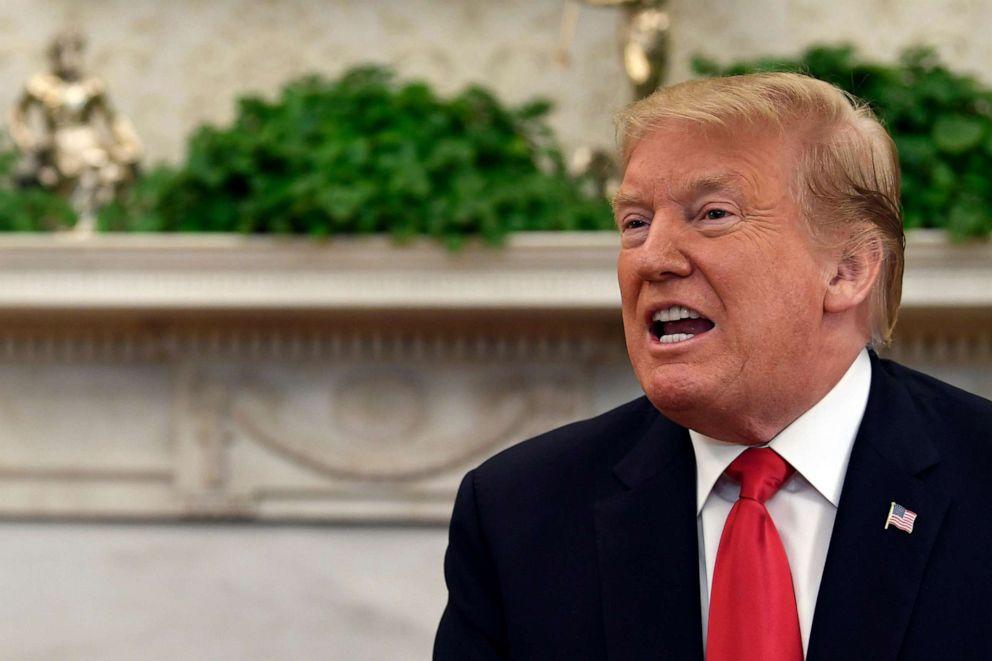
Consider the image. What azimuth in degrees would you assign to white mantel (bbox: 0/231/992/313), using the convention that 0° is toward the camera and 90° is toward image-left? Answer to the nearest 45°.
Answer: approximately 0°
